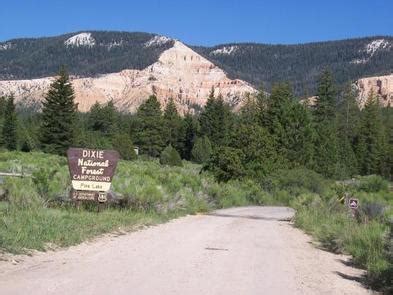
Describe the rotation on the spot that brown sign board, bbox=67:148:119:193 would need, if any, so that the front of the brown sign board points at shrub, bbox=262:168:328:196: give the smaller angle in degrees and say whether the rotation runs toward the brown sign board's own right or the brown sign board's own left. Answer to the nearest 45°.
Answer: approximately 135° to the brown sign board's own left

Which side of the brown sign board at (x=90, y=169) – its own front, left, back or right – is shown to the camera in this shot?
front
